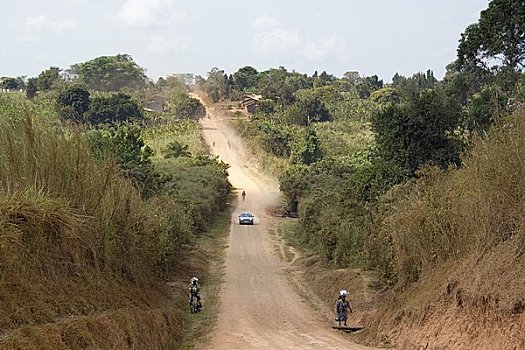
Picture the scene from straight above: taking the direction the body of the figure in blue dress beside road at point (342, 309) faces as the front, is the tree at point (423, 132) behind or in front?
behind

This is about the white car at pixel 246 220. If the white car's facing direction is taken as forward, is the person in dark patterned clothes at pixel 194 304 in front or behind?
in front

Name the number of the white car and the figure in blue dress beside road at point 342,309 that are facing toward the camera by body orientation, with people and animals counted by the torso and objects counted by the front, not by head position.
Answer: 2

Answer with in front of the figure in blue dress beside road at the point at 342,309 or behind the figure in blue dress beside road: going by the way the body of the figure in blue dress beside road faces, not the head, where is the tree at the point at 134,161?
behind

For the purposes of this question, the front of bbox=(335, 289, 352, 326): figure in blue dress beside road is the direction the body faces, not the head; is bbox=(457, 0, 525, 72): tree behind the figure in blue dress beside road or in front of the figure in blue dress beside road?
behind

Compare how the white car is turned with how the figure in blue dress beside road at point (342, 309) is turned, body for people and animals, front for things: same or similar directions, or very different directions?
same or similar directions

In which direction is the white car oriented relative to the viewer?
toward the camera

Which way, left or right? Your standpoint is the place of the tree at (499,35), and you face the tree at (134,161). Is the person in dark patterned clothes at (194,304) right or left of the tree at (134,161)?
left
